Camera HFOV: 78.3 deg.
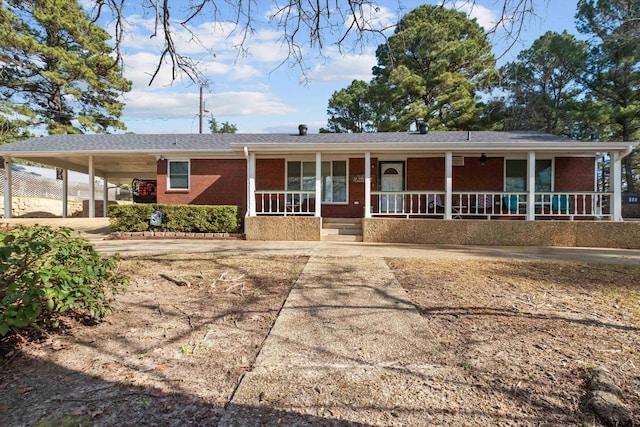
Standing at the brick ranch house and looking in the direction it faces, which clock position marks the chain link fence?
The chain link fence is roughly at 4 o'clock from the brick ranch house.

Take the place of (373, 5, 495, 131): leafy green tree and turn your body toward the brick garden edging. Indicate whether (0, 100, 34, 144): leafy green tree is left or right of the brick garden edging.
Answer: right

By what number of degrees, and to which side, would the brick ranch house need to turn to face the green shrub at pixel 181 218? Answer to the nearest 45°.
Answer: approximately 90° to its right

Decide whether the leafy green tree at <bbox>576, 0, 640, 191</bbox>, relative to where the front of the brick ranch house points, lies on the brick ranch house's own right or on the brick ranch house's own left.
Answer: on the brick ranch house's own left

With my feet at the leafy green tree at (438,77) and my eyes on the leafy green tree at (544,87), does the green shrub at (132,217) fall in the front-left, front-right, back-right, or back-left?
back-right

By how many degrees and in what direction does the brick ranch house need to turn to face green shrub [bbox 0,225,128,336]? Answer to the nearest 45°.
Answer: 0° — it already faces it

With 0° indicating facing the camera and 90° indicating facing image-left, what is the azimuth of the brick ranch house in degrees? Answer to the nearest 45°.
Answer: approximately 0°

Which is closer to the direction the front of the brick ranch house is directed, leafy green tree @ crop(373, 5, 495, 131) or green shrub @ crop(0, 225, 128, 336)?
the green shrub

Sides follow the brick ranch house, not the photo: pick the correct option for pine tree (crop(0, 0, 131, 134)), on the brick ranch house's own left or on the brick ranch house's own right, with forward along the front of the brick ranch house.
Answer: on the brick ranch house's own right

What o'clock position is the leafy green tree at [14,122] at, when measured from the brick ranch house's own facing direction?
The leafy green tree is roughly at 4 o'clock from the brick ranch house.

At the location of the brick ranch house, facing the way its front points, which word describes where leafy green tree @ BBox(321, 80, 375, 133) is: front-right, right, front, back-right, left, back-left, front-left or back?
back
